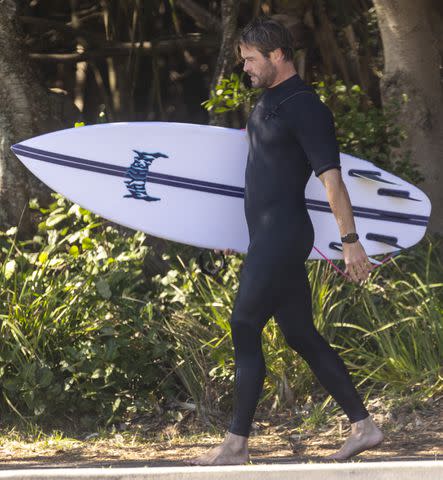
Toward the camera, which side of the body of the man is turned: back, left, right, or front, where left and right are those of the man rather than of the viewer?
left

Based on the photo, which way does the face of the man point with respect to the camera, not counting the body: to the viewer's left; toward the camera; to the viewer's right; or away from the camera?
to the viewer's left

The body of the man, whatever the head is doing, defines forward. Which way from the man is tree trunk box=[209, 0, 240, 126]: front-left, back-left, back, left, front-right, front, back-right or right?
right

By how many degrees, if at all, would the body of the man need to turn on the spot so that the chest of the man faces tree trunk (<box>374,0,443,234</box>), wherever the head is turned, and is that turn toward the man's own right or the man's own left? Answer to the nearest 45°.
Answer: approximately 90° to the man's own right

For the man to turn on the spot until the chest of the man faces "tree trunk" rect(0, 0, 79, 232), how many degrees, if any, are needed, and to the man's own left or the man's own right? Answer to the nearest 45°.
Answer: approximately 45° to the man's own right
